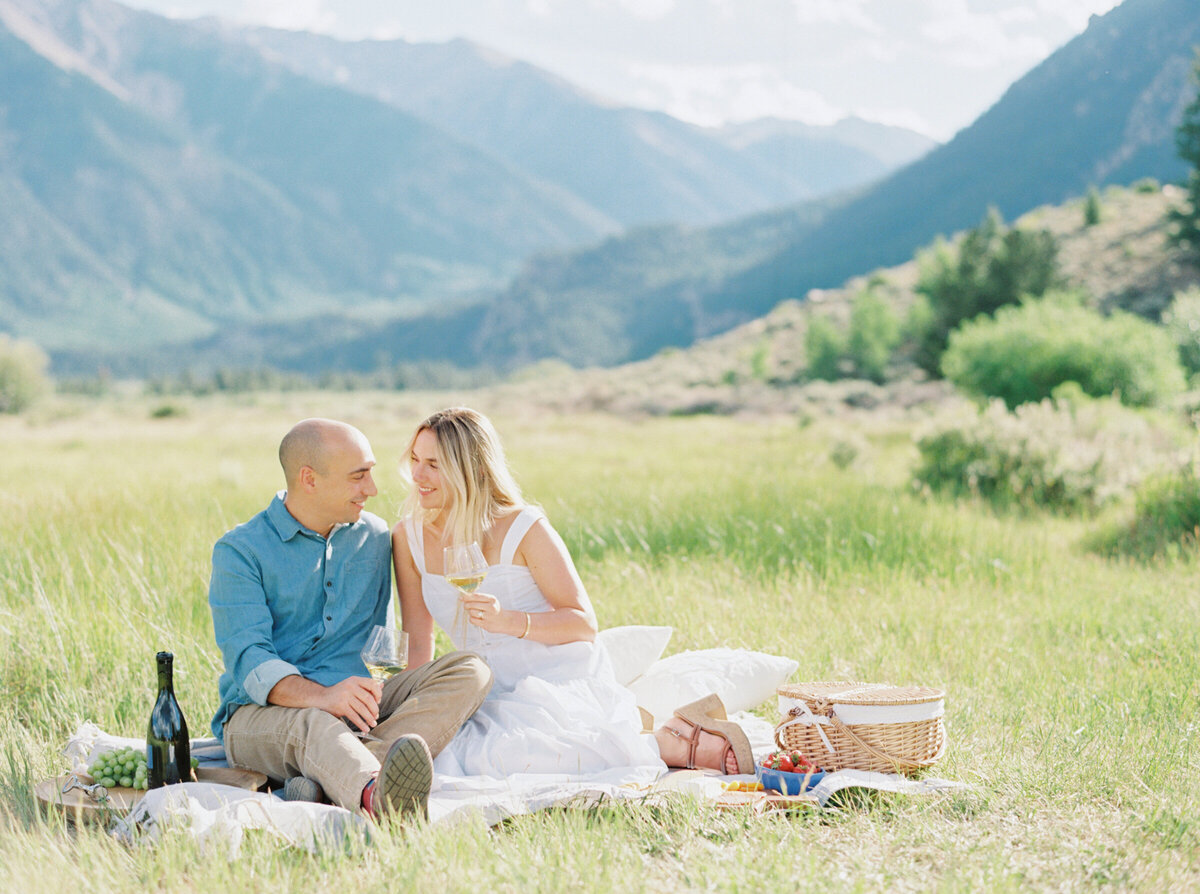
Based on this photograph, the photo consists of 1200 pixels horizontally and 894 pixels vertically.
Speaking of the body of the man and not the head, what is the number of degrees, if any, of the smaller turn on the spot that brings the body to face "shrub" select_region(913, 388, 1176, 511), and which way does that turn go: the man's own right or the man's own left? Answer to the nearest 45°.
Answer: approximately 90° to the man's own left

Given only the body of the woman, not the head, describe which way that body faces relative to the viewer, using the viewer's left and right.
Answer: facing the viewer and to the left of the viewer

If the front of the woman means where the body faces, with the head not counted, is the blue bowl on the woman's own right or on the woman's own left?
on the woman's own left

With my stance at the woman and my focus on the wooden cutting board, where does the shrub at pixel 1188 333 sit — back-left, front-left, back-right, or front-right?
back-right

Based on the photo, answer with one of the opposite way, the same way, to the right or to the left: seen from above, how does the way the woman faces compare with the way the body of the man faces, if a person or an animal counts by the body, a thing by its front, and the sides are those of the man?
to the right

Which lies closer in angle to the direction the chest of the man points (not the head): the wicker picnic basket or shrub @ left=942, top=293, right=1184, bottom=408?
the wicker picnic basket

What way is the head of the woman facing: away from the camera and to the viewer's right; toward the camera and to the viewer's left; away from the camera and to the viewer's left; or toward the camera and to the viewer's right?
toward the camera and to the viewer's left

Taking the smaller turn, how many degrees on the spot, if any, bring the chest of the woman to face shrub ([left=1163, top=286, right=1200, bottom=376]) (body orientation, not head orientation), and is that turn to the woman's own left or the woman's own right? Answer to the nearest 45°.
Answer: approximately 180°

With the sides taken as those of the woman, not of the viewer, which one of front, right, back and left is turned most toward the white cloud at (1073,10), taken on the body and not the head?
back

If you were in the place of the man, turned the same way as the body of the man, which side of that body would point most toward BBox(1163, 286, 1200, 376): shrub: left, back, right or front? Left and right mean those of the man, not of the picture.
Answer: left

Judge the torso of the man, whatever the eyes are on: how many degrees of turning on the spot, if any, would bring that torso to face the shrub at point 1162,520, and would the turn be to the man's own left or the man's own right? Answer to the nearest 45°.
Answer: approximately 90° to the man's own left

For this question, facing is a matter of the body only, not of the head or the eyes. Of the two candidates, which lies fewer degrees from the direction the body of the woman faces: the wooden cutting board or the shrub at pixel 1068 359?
the wooden cutting board

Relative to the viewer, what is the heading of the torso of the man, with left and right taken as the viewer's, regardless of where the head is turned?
facing the viewer and to the right of the viewer

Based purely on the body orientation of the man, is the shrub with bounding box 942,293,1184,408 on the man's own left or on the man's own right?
on the man's own left

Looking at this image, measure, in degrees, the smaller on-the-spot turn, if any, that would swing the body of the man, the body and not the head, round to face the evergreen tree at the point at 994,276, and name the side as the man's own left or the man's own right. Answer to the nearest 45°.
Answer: approximately 90° to the man's own left
